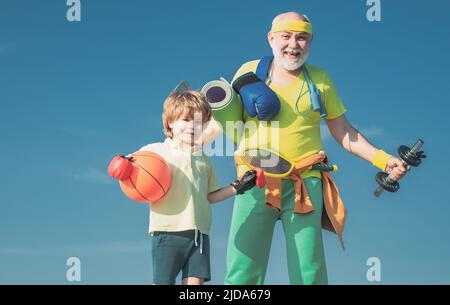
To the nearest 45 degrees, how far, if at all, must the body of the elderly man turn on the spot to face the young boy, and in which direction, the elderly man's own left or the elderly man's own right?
approximately 45° to the elderly man's own right

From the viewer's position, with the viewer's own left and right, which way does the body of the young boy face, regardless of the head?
facing the viewer and to the right of the viewer

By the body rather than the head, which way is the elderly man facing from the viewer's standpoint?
toward the camera

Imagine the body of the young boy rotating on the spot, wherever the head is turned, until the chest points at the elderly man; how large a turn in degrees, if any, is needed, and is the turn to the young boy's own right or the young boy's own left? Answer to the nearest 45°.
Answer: approximately 90° to the young boy's own left

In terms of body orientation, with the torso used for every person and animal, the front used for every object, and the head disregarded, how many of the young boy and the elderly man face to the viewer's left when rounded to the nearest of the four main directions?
0
